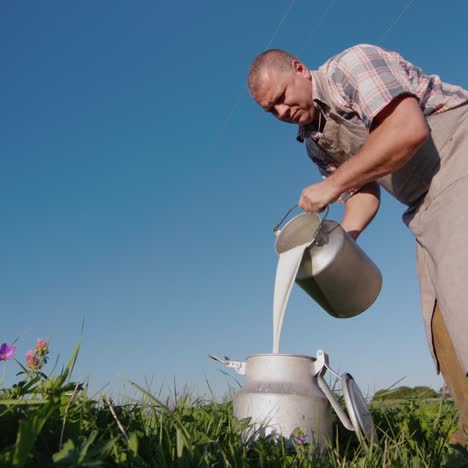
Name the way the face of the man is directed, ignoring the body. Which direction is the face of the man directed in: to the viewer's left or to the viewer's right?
to the viewer's left

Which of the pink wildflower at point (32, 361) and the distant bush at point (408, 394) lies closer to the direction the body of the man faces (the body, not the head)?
the pink wildflower

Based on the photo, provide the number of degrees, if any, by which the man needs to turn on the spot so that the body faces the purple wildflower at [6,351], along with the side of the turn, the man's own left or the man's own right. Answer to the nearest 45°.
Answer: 0° — they already face it

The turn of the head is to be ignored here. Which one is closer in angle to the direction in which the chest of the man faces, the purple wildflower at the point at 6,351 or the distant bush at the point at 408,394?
the purple wildflower

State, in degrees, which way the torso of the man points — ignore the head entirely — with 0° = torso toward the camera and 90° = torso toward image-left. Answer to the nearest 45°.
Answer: approximately 45°

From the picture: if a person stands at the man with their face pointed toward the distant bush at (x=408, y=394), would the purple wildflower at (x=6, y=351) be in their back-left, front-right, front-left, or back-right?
back-left

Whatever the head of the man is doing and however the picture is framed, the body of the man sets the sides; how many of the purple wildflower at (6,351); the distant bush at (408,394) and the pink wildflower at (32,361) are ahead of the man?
2
